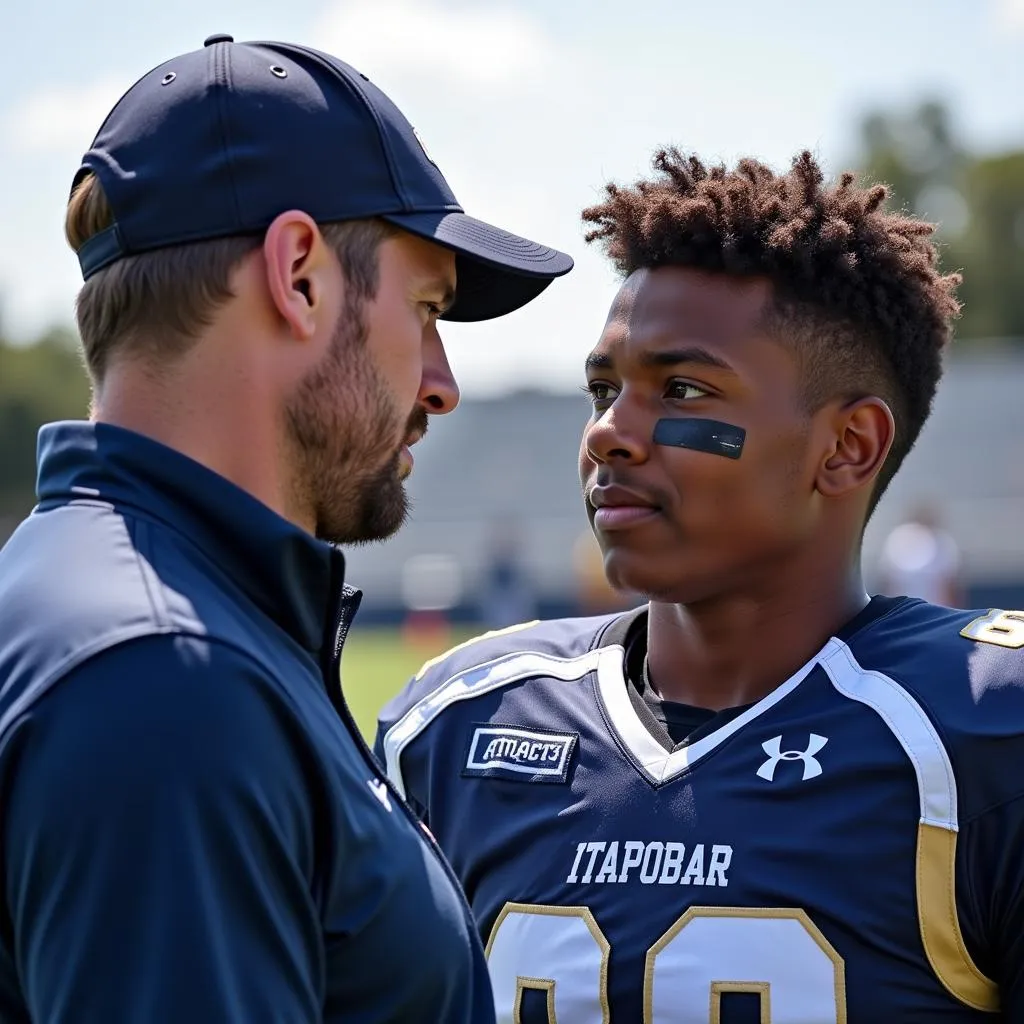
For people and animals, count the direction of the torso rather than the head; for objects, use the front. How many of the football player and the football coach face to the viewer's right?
1

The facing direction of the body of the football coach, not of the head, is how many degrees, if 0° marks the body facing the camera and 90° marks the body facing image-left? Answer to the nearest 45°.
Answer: approximately 270°

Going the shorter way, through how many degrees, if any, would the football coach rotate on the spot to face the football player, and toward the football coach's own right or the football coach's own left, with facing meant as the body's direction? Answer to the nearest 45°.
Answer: approximately 45° to the football coach's own left

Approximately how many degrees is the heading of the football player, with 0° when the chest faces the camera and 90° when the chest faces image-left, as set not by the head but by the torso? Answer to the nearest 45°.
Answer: approximately 45°

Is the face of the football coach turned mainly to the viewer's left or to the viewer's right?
to the viewer's right

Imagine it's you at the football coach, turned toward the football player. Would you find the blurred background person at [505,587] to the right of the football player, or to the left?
left

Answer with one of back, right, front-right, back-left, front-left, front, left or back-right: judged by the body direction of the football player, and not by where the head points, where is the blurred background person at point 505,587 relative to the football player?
back-right
